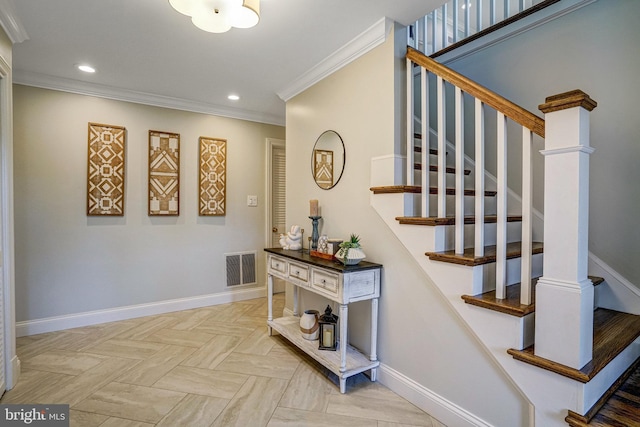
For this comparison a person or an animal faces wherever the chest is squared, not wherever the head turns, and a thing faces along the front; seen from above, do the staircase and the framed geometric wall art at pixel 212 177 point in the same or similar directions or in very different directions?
same or similar directions

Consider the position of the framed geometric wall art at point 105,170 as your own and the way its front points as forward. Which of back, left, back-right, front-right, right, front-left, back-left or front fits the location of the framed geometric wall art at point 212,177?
left

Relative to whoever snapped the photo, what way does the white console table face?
facing the viewer and to the left of the viewer

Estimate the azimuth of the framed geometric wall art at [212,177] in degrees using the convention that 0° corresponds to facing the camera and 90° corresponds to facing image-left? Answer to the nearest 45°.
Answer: approximately 0°

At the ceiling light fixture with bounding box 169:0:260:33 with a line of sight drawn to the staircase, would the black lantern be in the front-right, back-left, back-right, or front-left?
front-left

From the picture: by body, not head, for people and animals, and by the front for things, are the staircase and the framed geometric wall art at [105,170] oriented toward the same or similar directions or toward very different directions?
same or similar directions

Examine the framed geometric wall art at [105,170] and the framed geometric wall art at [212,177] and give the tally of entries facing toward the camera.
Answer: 2

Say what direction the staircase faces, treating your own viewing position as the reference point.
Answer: facing the viewer and to the right of the viewer

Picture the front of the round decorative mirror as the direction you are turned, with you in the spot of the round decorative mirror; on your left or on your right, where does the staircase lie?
on your left

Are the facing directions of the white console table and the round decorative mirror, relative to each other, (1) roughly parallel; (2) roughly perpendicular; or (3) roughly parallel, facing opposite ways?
roughly parallel

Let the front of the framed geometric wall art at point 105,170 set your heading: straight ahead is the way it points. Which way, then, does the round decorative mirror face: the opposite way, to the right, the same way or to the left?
to the right

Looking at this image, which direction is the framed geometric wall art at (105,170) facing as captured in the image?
toward the camera

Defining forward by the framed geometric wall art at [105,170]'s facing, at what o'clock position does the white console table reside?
The white console table is roughly at 11 o'clock from the framed geometric wall art.

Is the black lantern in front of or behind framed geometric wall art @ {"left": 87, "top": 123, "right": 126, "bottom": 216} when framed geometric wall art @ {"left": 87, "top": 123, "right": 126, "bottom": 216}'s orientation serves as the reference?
in front

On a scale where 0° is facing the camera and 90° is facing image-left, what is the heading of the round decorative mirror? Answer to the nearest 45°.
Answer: approximately 45°

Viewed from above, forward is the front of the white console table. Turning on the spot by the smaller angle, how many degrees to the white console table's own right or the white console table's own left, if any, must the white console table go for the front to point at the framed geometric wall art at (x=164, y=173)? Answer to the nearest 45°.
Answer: approximately 90° to the white console table's own right
